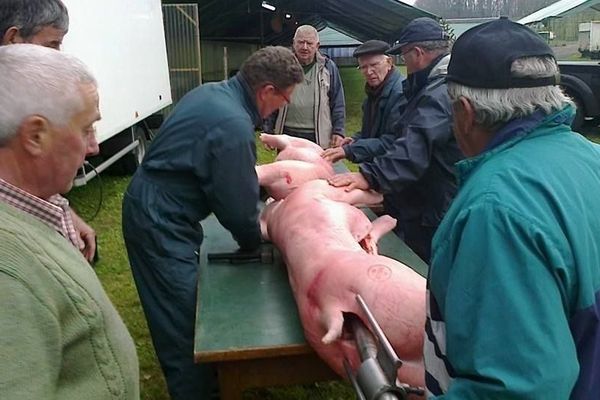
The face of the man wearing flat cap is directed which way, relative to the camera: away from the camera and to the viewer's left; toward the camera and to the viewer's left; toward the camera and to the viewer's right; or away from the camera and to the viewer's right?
toward the camera and to the viewer's left

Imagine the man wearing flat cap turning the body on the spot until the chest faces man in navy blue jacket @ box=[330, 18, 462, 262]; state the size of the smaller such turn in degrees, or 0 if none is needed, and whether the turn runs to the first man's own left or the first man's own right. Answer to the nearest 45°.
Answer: approximately 45° to the first man's own left

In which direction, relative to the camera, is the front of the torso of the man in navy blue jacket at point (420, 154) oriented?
to the viewer's left

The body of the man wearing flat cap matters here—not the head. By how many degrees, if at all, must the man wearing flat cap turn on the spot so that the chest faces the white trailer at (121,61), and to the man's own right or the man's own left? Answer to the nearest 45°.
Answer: approximately 90° to the man's own right

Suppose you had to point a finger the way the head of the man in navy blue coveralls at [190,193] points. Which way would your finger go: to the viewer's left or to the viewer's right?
to the viewer's right

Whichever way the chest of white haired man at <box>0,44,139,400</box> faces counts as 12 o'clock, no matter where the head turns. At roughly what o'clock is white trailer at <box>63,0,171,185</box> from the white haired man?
The white trailer is roughly at 9 o'clock from the white haired man.

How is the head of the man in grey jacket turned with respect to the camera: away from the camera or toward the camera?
toward the camera

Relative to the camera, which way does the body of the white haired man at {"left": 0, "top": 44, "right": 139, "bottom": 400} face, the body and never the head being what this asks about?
to the viewer's right

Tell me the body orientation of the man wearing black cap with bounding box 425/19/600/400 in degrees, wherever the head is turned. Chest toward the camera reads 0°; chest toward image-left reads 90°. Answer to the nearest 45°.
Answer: approximately 135°

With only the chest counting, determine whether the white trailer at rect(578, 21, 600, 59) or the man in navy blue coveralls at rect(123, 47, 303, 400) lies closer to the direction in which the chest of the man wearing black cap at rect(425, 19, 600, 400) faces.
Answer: the man in navy blue coveralls

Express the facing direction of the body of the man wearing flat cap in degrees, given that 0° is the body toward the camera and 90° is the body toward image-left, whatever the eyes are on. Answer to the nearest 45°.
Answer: approximately 45°

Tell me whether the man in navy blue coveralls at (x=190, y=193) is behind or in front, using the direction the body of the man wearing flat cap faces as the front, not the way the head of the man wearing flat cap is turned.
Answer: in front

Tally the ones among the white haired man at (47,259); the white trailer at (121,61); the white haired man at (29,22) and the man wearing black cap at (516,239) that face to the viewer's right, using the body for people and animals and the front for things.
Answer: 2

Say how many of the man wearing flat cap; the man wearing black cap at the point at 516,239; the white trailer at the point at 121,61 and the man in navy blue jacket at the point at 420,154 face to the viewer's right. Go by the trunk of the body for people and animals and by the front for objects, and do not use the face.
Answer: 0
